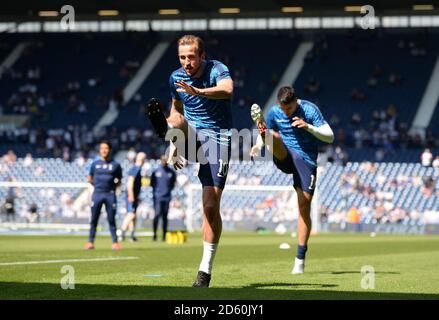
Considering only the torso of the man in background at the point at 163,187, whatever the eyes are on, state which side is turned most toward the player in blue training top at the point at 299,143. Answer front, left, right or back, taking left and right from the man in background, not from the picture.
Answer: front

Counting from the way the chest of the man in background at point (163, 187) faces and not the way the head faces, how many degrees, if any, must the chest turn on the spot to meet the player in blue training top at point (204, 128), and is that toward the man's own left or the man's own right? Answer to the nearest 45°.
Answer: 0° — they already face them

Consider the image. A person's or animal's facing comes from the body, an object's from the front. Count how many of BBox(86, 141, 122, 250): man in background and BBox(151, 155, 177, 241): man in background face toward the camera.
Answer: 2

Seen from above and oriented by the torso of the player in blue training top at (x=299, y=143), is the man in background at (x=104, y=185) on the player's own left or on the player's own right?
on the player's own right

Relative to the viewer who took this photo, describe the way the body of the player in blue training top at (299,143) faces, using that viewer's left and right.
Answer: facing the viewer and to the left of the viewer

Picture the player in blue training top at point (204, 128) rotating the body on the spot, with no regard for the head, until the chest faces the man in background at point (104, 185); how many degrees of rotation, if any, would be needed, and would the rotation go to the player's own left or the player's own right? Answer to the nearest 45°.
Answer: approximately 135° to the player's own right

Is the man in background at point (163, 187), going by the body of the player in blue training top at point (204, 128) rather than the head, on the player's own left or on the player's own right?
on the player's own right

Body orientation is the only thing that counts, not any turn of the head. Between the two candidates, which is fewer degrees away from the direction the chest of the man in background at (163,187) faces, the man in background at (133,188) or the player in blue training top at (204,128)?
the player in blue training top

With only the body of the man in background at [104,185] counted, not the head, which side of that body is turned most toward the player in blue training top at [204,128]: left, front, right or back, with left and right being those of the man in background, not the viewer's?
front

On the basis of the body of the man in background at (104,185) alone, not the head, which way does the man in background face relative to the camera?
toward the camera

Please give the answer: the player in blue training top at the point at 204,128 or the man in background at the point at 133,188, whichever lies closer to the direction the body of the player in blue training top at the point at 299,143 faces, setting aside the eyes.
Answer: the player in blue training top at the point at 204,128

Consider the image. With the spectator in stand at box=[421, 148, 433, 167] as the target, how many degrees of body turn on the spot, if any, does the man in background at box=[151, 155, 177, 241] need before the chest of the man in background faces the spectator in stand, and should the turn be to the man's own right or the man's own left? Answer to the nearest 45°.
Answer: approximately 135° to the man's own left
